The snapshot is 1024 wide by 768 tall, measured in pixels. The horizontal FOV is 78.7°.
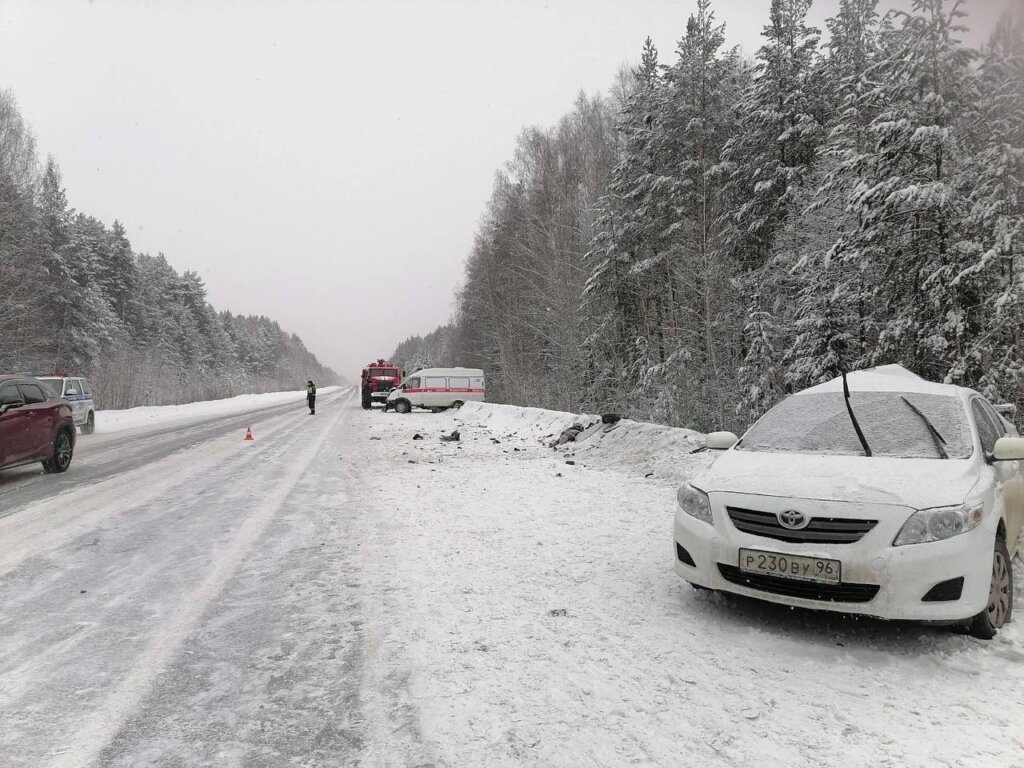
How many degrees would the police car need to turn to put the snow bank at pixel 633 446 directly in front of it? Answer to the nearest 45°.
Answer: approximately 90° to its left

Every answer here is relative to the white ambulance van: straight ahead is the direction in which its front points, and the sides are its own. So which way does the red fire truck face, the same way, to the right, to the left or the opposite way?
to the left

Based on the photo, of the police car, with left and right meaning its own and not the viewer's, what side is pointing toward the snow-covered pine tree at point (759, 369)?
left

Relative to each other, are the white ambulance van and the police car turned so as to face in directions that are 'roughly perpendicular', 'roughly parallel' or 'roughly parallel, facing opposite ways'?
roughly perpendicular

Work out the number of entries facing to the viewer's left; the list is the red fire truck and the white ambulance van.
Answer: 1

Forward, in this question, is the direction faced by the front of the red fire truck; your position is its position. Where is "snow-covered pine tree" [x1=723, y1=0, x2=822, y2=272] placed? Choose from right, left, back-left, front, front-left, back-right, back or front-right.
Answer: front-left

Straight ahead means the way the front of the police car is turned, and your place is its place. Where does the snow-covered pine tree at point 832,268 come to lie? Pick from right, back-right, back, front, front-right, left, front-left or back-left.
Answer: left

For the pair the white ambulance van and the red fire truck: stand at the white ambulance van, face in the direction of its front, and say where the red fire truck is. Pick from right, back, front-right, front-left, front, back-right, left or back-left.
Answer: front-right

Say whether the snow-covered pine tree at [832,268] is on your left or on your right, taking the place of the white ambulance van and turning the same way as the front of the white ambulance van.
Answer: on your left

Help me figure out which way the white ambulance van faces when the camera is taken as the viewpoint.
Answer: facing to the left of the viewer

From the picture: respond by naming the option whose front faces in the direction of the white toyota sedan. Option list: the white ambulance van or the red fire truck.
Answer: the red fire truck

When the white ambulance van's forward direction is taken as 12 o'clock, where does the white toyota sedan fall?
The white toyota sedan is roughly at 9 o'clock from the white ambulance van.

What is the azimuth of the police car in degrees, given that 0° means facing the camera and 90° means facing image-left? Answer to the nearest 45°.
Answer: approximately 45°
